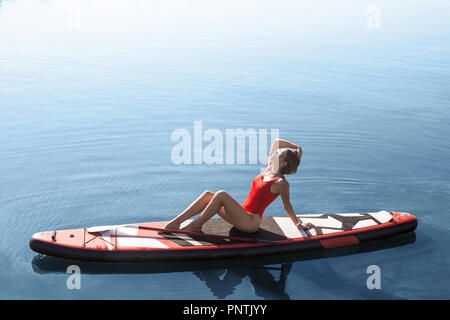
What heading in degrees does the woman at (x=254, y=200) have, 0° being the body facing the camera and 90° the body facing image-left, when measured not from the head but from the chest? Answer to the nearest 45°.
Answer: approximately 90°
